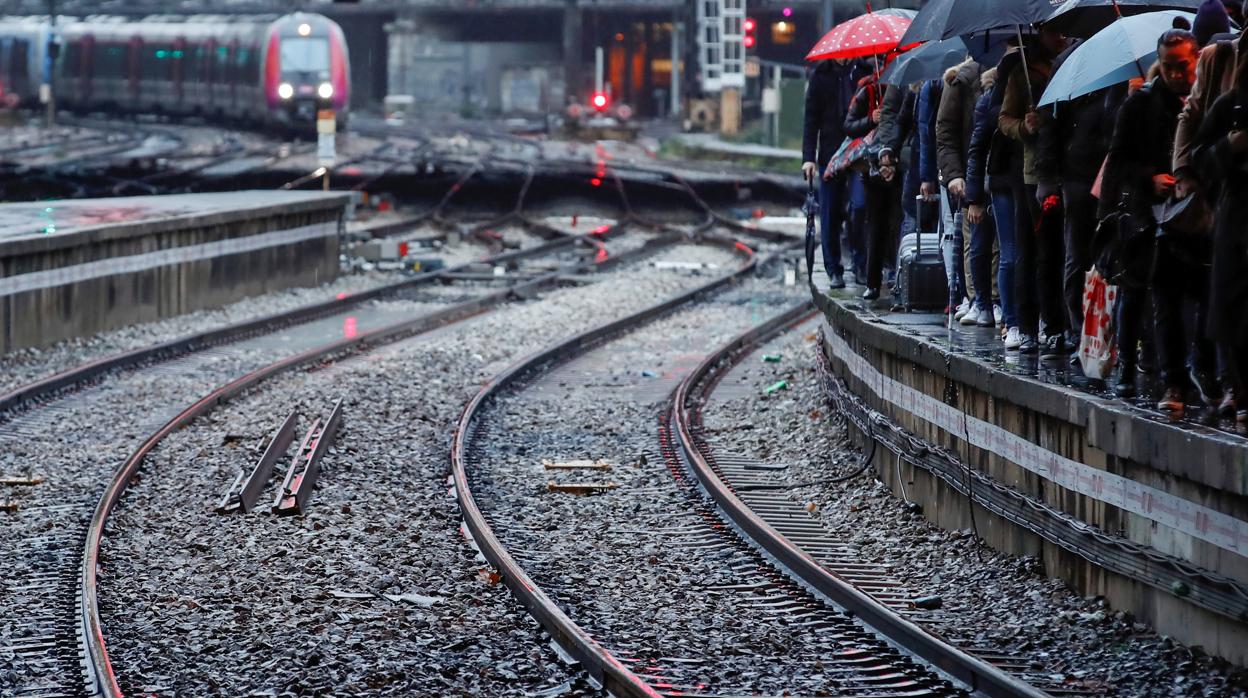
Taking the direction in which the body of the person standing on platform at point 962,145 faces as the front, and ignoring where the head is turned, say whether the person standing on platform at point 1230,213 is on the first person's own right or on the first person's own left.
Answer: on the first person's own left

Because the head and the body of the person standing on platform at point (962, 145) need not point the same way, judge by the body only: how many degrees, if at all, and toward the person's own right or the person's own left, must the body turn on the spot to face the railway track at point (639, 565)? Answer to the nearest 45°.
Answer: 0° — they already face it

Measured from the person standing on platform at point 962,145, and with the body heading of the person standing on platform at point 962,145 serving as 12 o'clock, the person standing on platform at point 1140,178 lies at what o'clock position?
the person standing on platform at point 1140,178 is roughly at 10 o'clock from the person standing on platform at point 962,145.

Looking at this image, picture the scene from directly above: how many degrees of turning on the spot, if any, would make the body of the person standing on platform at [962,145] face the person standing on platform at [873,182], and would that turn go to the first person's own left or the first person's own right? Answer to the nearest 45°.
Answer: approximately 135° to the first person's own right

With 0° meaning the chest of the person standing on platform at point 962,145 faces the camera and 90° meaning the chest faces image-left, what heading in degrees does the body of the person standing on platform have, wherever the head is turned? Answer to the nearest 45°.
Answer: approximately 45°
